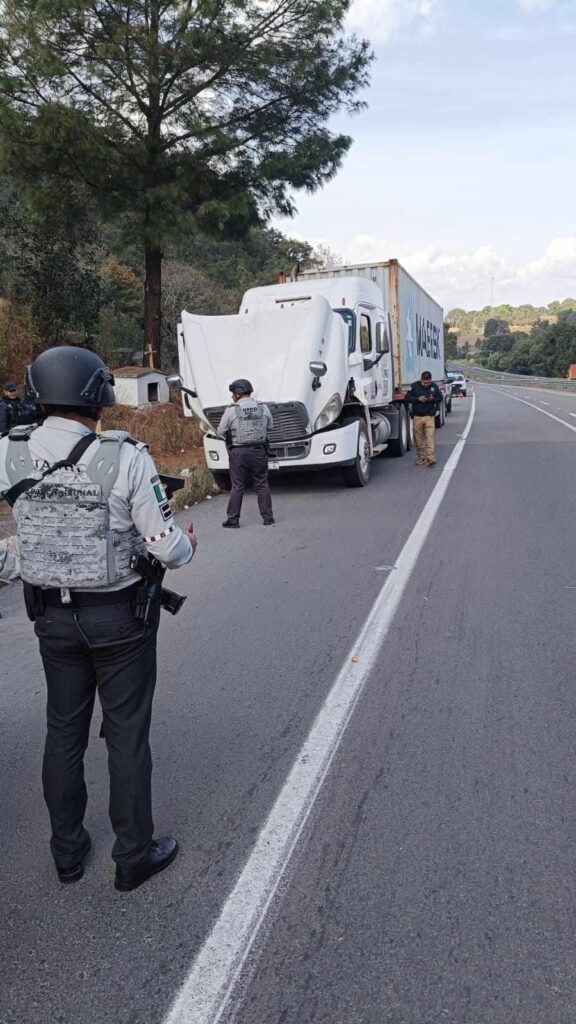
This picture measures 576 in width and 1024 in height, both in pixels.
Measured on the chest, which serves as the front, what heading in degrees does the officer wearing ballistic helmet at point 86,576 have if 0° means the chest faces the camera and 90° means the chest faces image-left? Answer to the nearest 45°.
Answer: approximately 225°

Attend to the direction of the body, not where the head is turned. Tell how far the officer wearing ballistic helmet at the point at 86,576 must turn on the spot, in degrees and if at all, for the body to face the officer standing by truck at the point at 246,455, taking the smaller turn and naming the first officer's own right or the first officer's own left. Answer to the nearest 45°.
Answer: approximately 45° to the first officer's own left

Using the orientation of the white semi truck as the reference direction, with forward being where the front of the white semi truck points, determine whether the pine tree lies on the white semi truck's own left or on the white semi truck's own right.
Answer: on the white semi truck's own right

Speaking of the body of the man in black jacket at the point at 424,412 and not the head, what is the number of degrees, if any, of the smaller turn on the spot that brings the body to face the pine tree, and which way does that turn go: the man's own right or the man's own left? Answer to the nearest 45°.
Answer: approximately 135° to the man's own right

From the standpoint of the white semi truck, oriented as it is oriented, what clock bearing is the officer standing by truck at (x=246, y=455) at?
The officer standing by truck is roughly at 11 o'clock from the white semi truck.

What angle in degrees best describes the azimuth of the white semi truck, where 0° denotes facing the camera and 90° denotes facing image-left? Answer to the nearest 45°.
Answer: approximately 45°

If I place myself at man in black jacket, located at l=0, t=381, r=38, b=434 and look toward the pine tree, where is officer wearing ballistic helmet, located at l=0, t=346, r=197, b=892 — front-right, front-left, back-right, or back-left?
back-right

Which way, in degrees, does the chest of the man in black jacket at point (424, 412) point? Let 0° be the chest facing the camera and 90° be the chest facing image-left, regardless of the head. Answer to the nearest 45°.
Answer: approximately 0°

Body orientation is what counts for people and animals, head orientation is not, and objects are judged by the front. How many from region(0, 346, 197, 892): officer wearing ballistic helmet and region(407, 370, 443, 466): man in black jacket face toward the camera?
1
